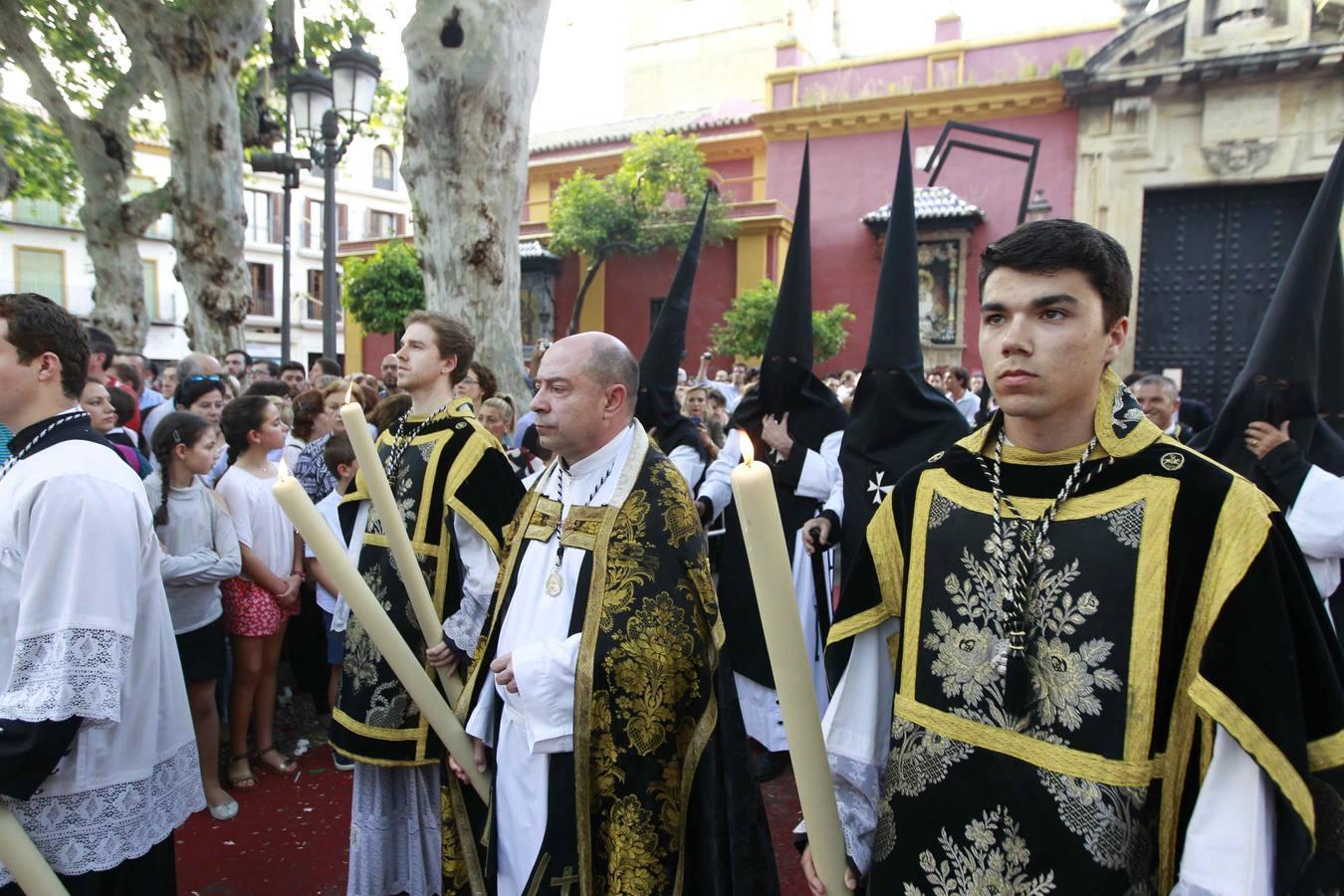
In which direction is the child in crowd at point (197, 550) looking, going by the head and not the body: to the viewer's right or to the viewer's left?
to the viewer's right

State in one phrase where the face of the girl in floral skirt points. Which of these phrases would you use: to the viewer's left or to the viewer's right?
to the viewer's right

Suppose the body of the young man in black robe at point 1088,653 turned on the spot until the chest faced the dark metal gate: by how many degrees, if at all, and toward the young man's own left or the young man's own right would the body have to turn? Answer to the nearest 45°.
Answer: approximately 135° to the young man's own right

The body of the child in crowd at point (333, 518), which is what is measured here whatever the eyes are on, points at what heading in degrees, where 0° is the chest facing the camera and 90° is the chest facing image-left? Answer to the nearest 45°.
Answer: approximately 270°

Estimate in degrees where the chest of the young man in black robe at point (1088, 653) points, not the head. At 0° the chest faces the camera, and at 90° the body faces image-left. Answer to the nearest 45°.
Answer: approximately 45°
